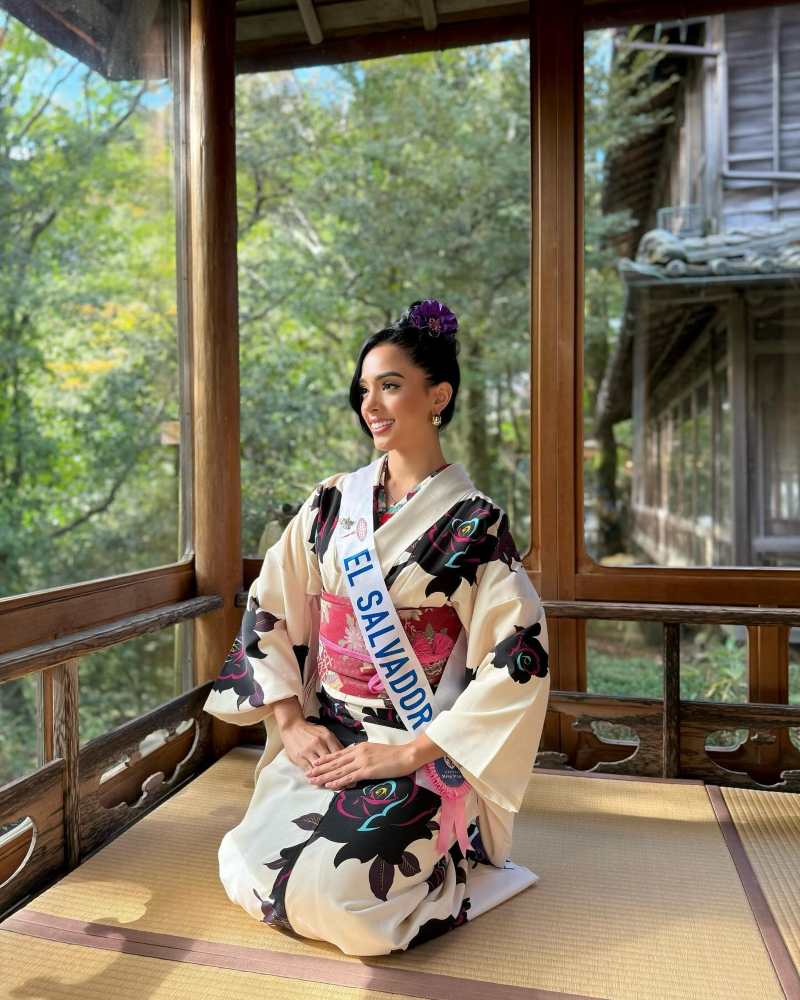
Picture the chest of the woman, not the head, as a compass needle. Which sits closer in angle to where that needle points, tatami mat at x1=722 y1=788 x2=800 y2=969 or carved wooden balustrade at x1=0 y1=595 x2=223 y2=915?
the carved wooden balustrade

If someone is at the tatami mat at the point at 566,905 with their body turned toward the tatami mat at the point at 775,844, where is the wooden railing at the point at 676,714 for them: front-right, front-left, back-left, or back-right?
front-left

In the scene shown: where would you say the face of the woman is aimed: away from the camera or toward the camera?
toward the camera

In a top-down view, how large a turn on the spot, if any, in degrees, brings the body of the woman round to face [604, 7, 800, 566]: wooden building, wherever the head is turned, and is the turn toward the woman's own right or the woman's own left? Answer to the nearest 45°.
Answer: approximately 180°

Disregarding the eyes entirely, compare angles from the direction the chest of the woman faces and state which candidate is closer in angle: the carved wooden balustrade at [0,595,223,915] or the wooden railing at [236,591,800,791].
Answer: the carved wooden balustrade

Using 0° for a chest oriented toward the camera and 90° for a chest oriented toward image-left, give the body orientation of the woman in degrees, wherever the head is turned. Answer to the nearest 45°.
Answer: approximately 45°

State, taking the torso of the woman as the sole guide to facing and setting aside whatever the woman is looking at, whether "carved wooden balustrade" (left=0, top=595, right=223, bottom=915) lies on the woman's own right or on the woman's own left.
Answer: on the woman's own right

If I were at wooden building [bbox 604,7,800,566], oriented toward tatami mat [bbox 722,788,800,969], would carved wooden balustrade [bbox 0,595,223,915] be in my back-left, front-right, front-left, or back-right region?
front-right

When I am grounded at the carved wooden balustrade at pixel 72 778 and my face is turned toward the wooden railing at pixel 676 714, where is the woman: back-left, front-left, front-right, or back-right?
front-right

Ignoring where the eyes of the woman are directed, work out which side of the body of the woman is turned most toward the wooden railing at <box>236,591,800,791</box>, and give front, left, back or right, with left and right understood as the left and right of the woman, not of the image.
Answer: back
